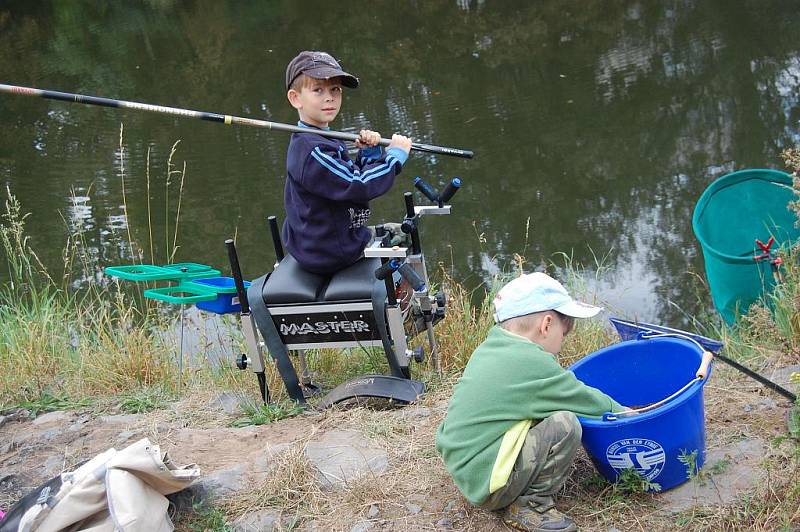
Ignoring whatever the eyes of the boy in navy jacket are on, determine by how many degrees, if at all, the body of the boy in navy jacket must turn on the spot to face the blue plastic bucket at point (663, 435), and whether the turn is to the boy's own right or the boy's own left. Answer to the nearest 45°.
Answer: approximately 45° to the boy's own right

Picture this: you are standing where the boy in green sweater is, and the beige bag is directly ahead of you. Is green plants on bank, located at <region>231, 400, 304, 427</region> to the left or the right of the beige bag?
right

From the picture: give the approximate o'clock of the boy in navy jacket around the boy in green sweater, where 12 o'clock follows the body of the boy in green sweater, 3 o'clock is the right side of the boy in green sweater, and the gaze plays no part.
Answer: The boy in navy jacket is roughly at 8 o'clock from the boy in green sweater.

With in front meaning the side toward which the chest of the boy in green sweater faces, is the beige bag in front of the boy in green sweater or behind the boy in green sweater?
behind

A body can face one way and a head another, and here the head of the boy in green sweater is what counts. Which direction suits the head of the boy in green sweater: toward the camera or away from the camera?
away from the camera

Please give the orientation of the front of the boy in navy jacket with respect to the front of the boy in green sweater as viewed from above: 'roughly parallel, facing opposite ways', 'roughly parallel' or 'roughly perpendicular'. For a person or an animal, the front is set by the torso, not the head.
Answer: roughly parallel

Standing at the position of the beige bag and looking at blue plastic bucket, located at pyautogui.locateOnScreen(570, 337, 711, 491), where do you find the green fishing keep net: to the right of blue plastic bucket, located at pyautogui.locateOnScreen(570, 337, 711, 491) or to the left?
left

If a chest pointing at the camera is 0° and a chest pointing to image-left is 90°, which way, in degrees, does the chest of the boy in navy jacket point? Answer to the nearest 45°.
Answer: approximately 270°

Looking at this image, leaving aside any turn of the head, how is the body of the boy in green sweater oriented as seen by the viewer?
to the viewer's right

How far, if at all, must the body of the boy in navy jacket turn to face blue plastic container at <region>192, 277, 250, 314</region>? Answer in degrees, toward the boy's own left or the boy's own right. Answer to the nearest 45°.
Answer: approximately 135° to the boy's own left

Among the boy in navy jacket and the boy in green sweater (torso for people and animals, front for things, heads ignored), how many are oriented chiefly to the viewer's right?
2

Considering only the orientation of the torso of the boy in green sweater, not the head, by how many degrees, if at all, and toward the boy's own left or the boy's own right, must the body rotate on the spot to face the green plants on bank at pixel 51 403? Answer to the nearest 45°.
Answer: approximately 135° to the boy's own left

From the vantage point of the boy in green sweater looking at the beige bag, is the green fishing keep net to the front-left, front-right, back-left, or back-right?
back-right

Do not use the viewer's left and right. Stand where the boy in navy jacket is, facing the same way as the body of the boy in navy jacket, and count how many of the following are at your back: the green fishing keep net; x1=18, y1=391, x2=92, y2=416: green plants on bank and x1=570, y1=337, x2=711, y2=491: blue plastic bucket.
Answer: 1
